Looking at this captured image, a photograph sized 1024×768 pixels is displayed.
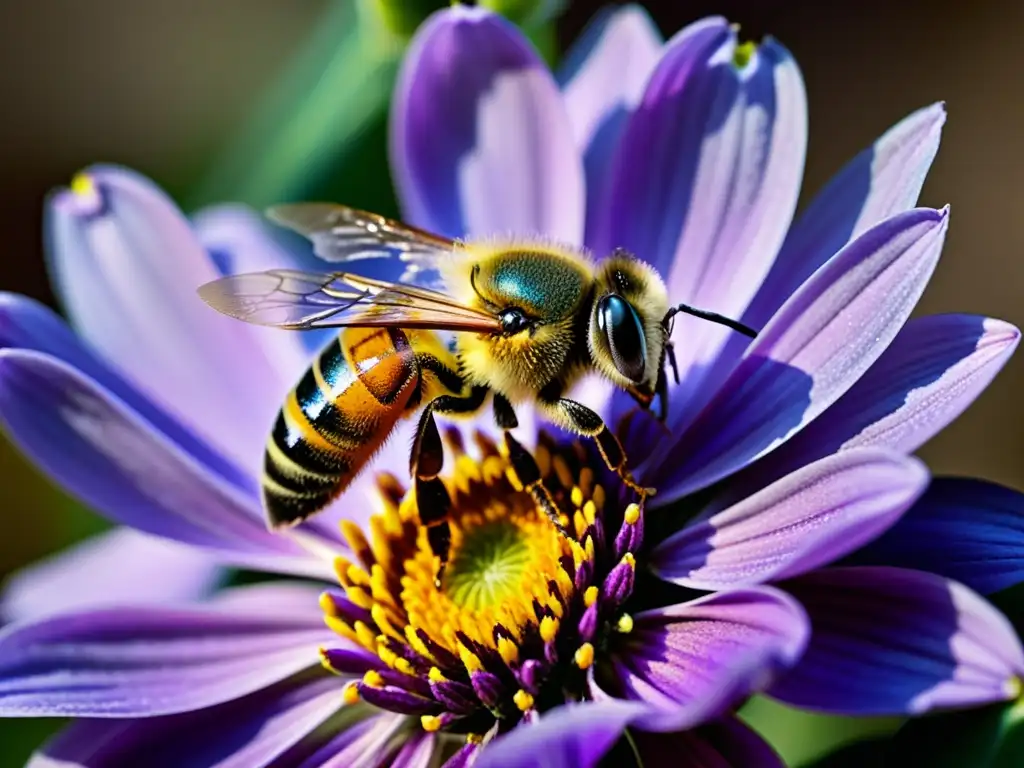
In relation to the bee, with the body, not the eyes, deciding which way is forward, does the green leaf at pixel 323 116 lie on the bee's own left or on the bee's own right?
on the bee's own left

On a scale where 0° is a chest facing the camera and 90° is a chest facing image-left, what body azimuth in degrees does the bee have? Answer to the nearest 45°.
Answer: approximately 270°
